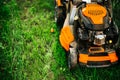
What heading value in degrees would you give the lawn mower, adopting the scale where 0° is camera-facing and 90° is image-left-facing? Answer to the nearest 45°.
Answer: approximately 0°
